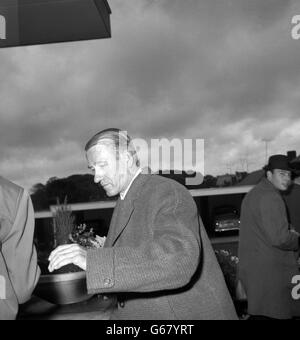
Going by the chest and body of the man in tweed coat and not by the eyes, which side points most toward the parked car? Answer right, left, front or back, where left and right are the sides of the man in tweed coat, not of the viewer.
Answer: right

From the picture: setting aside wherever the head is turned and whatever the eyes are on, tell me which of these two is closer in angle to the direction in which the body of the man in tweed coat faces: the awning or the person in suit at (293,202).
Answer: the awning

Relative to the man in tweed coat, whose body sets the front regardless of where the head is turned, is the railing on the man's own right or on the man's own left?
on the man's own right

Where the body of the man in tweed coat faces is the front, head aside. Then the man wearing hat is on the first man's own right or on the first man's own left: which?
on the first man's own right

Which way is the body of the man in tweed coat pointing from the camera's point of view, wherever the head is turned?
to the viewer's left
